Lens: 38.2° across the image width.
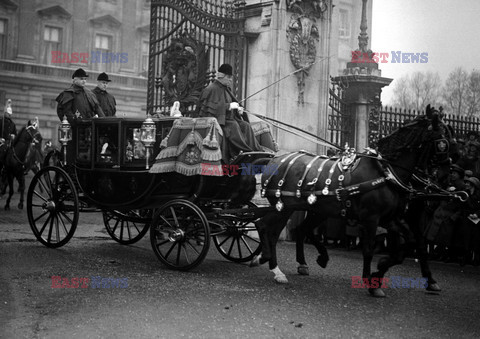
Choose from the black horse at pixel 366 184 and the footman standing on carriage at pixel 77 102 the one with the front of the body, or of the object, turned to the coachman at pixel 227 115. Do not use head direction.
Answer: the footman standing on carriage at pixel 77 102

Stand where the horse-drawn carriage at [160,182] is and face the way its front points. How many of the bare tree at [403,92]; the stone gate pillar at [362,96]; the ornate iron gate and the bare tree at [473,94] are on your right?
0

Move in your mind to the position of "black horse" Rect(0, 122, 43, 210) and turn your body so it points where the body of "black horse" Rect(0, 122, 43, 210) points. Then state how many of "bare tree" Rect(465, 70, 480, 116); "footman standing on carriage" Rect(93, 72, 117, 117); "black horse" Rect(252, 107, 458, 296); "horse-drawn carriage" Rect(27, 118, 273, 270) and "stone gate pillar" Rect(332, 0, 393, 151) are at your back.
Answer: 0

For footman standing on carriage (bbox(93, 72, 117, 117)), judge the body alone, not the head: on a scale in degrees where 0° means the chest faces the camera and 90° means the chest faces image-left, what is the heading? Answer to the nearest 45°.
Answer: approximately 315°

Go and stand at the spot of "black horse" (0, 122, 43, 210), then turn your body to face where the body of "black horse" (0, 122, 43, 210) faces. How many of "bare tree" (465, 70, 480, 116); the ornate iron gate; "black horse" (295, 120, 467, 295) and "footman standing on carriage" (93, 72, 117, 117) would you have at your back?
0

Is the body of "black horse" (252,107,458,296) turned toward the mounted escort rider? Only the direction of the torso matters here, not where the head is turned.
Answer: no

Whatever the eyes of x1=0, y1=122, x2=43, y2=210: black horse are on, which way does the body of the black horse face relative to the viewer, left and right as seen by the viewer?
facing the viewer and to the right of the viewer

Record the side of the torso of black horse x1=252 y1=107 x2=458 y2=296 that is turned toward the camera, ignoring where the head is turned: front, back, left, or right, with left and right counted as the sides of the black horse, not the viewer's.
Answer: right

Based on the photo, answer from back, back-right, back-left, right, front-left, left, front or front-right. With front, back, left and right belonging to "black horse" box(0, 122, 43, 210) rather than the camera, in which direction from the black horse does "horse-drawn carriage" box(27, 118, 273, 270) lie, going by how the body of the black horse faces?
front-right

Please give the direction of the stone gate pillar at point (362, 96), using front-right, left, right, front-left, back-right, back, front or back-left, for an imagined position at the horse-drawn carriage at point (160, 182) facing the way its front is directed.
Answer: left

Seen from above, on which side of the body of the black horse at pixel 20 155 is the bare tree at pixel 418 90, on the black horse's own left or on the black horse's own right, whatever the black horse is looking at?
on the black horse's own left

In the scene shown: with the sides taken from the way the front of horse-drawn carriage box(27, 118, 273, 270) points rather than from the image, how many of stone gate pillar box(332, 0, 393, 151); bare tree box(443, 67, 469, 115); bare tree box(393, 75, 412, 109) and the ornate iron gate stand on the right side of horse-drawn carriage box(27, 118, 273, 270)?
0

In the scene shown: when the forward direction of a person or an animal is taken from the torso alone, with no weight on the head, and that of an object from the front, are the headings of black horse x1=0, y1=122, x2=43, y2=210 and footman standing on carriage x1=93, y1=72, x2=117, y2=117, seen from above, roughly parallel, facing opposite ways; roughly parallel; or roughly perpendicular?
roughly parallel

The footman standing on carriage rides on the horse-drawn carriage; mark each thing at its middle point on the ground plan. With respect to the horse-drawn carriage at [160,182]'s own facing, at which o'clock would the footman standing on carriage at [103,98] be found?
The footman standing on carriage is roughly at 7 o'clock from the horse-drawn carriage.

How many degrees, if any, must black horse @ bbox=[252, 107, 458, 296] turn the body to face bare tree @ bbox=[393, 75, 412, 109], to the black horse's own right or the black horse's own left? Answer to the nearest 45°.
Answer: approximately 90° to the black horse's own left

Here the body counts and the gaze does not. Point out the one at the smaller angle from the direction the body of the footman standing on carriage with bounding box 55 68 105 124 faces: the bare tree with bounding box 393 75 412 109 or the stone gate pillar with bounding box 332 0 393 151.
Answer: the stone gate pillar

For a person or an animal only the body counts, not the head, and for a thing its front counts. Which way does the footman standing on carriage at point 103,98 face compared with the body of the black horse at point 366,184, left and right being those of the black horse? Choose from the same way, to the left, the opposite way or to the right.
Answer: the same way

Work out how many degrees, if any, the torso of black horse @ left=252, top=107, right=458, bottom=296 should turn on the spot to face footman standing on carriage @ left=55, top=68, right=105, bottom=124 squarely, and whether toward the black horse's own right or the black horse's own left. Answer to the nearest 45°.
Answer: approximately 135° to the black horse's own left

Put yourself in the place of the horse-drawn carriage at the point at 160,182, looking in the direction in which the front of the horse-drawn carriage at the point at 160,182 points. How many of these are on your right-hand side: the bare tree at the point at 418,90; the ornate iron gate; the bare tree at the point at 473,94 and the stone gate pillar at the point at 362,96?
0

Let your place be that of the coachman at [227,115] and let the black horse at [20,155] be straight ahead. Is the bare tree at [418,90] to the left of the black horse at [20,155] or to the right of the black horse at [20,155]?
right
